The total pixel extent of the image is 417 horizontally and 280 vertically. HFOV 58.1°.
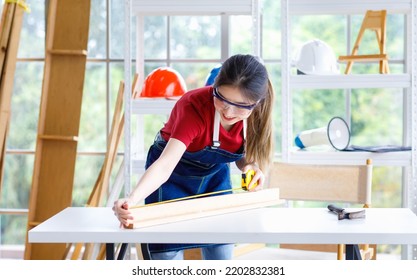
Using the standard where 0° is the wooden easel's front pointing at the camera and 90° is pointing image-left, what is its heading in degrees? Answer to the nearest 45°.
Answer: approximately 45°

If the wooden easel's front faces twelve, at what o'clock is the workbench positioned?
The workbench is roughly at 11 o'clock from the wooden easel.

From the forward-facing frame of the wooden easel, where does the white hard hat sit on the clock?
The white hard hat is roughly at 1 o'clock from the wooden easel.

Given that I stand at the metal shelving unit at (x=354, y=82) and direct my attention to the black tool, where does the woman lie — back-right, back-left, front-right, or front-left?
front-right

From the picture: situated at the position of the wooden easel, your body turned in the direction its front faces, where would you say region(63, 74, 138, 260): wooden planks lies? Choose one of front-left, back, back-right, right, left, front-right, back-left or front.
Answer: front-right

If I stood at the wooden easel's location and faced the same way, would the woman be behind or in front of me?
in front

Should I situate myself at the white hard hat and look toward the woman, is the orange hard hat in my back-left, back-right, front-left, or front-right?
front-right

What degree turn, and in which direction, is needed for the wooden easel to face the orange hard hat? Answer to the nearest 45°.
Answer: approximately 45° to its right

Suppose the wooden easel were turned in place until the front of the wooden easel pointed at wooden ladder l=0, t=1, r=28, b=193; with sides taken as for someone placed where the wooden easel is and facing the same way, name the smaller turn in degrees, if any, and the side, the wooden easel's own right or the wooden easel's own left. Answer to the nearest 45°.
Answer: approximately 45° to the wooden easel's own right

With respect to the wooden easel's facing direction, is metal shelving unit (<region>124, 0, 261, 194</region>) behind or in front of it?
in front
